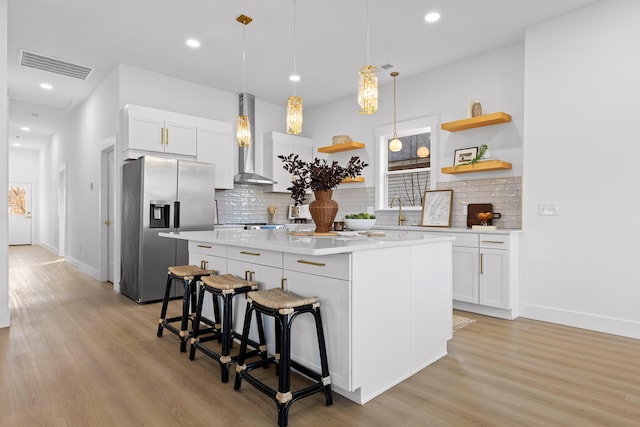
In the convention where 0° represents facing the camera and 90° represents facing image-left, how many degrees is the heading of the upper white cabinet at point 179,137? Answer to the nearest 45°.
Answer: approximately 315°

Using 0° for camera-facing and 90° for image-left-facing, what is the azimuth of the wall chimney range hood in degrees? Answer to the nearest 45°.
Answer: approximately 315°

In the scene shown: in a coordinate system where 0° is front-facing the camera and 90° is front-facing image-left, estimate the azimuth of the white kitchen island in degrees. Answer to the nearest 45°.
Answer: approximately 45°

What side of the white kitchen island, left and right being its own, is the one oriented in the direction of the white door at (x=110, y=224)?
right

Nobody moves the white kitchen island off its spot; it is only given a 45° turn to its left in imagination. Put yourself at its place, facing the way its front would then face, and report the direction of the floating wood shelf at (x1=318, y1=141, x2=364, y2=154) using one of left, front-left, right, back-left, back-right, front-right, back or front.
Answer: back

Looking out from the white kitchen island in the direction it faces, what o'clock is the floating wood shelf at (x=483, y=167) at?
The floating wood shelf is roughly at 6 o'clock from the white kitchen island.
